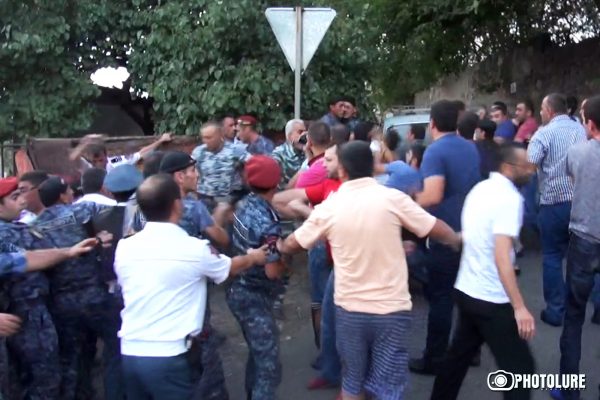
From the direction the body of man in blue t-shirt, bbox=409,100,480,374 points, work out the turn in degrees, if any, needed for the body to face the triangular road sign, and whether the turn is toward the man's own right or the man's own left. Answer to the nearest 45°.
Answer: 0° — they already face it

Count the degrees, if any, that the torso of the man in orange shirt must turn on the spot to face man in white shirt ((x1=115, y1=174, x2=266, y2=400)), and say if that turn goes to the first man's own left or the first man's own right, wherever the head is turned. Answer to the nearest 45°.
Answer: approximately 135° to the first man's own left

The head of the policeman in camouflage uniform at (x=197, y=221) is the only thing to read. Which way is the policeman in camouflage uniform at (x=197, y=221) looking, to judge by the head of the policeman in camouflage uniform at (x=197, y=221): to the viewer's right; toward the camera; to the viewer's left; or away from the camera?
to the viewer's right

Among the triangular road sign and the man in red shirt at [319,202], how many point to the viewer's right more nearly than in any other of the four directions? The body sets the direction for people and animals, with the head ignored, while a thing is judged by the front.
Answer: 0

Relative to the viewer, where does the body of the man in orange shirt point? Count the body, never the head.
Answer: away from the camera

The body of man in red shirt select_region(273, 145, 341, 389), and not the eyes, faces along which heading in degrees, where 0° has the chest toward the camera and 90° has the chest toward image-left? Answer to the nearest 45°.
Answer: approximately 45°

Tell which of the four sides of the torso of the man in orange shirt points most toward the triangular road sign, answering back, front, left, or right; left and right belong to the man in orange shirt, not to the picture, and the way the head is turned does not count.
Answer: front

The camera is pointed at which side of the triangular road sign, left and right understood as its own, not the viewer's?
back

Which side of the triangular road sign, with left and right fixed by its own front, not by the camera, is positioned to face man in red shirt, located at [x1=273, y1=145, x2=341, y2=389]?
back

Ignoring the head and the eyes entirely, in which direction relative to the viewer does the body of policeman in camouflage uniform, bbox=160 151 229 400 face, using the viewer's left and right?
facing to the right of the viewer

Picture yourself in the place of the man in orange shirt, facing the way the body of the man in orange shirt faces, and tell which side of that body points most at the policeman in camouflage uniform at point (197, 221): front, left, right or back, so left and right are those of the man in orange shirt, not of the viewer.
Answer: left

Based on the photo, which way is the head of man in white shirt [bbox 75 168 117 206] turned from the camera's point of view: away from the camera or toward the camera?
away from the camera
